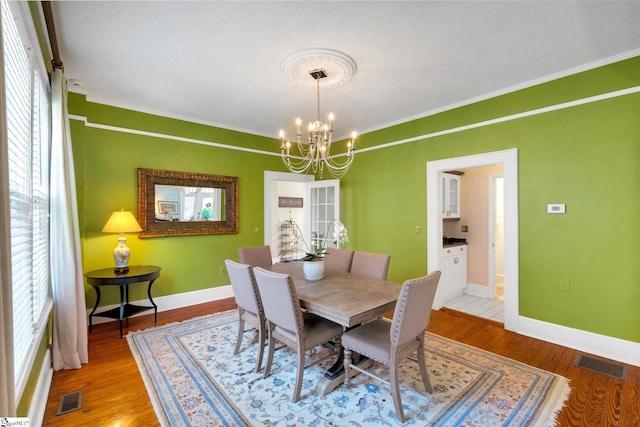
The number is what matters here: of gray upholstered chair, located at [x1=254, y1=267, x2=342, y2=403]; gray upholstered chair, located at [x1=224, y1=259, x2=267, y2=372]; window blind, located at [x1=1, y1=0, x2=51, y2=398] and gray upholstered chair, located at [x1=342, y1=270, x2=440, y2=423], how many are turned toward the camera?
0

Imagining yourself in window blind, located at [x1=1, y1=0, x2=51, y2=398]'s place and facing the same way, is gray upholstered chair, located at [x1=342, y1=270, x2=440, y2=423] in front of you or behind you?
in front

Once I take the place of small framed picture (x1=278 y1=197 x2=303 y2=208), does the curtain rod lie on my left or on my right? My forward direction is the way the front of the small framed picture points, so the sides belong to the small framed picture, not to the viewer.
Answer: on my right

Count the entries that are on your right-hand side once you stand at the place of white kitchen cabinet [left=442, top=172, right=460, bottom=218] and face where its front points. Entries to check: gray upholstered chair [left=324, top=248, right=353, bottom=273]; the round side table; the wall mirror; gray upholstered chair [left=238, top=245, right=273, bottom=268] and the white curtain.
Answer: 5

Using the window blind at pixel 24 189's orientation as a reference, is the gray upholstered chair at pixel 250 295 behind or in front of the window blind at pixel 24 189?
in front

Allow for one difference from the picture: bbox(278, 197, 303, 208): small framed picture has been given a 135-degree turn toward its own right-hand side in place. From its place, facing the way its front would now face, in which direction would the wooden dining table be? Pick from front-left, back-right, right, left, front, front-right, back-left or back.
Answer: left

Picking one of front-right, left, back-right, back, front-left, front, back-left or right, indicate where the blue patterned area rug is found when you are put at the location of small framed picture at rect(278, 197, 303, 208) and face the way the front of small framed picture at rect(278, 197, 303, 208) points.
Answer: front-right

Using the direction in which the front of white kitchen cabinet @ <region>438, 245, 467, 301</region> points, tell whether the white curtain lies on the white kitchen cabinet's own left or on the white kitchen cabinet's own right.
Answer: on the white kitchen cabinet's own right

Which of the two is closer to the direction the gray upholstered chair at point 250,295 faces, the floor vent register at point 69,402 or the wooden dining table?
the wooden dining table

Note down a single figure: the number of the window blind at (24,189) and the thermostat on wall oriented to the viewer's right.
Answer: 1

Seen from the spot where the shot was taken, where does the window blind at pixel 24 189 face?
facing to the right of the viewer

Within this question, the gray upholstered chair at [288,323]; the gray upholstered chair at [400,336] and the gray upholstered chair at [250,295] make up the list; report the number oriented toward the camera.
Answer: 0

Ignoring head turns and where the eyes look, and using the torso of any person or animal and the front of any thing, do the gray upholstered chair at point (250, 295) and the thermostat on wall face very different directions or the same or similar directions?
very different directions
